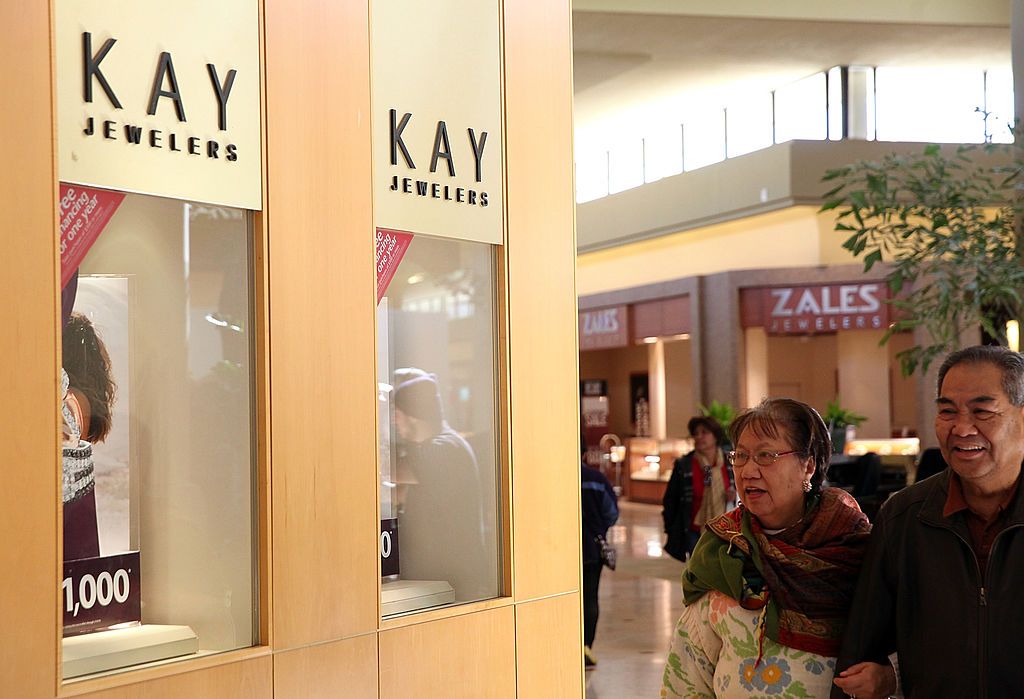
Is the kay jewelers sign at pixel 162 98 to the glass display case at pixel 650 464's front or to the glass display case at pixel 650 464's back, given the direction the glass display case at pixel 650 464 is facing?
to the front

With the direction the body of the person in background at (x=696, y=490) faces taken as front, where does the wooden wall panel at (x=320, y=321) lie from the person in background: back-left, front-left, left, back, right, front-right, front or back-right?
front-right

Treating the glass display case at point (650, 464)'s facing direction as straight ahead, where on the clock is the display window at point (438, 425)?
The display window is roughly at 12 o'clock from the glass display case.

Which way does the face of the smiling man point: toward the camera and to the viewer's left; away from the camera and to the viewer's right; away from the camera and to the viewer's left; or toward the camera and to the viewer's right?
toward the camera and to the viewer's left

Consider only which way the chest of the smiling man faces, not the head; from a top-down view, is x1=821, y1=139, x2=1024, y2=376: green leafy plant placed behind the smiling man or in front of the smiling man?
behind

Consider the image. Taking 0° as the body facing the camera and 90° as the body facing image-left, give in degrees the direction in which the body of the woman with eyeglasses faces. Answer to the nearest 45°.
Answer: approximately 45°

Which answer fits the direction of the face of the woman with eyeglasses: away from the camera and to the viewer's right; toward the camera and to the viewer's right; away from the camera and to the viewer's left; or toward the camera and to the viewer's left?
toward the camera and to the viewer's left

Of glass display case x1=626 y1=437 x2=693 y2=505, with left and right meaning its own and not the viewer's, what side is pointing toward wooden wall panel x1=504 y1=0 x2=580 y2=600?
front

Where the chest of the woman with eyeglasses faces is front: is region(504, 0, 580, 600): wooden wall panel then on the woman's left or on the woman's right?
on the woman's right

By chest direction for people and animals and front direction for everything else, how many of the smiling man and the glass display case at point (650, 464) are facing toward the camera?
2
